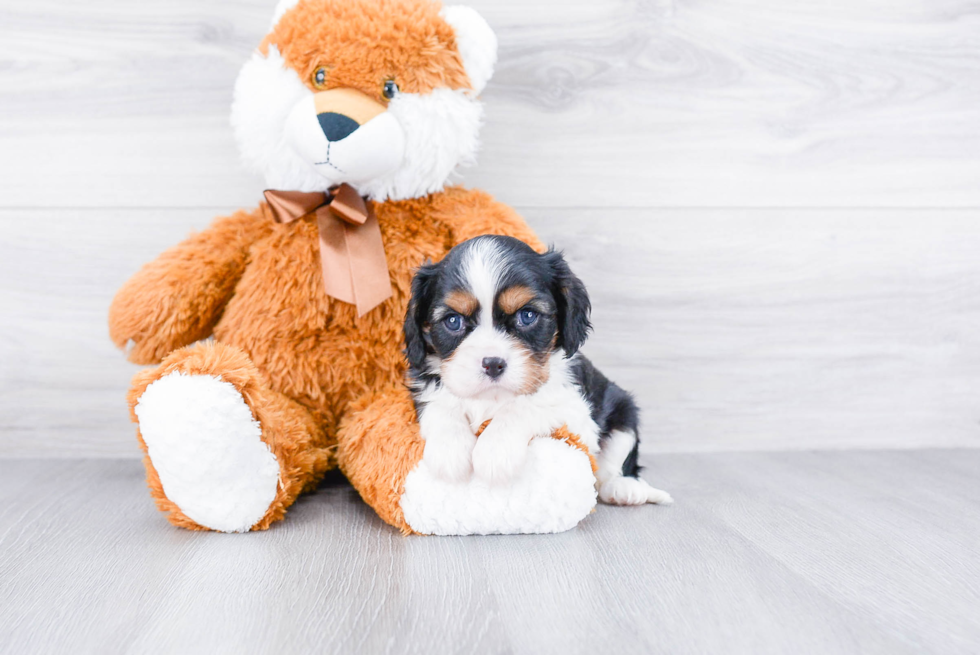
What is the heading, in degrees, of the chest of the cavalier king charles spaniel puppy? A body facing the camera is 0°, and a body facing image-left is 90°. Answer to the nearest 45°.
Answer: approximately 45°

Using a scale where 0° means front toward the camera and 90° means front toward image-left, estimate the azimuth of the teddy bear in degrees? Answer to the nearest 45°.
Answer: approximately 0°
